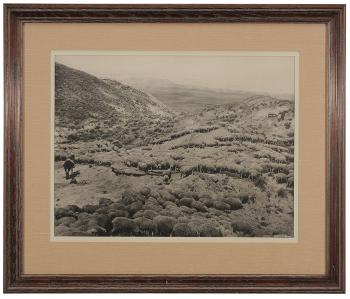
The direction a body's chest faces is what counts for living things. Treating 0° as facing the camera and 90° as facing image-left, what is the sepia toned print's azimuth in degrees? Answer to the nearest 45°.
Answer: approximately 0°
